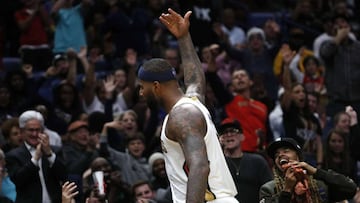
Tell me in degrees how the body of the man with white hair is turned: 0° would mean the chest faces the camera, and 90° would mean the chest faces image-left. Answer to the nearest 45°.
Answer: approximately 315°

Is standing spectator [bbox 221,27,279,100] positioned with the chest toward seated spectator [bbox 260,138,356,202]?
yes

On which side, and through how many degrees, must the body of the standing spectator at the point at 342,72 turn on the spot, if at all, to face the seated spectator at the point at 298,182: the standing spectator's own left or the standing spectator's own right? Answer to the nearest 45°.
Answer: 0° — they already face them

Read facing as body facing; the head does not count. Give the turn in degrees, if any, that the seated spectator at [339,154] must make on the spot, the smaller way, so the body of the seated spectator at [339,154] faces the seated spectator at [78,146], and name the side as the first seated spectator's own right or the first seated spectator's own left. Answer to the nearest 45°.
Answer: approximately 45° to the first seated spectator's own right

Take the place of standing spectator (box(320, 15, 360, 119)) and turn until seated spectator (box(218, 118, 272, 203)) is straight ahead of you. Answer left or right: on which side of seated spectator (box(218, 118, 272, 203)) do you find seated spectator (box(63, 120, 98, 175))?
right

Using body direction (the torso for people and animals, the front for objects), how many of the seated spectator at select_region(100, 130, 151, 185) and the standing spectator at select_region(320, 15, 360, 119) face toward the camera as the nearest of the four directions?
2
